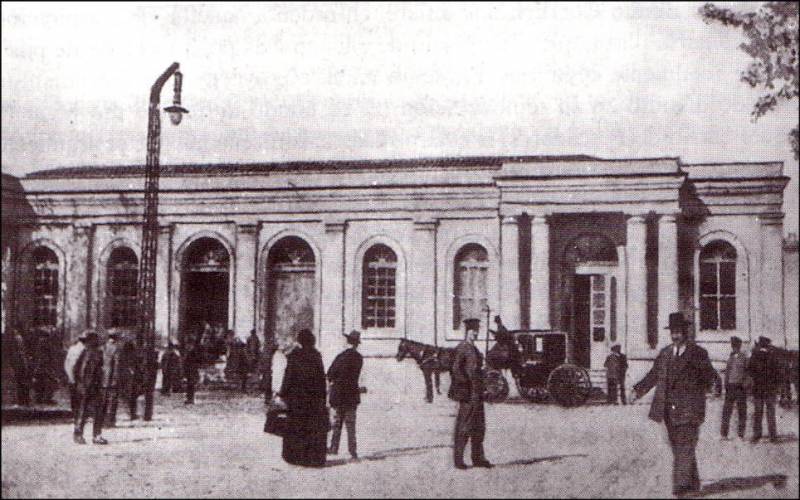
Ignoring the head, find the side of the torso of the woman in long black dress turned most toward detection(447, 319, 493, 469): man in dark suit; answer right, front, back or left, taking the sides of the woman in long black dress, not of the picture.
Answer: right

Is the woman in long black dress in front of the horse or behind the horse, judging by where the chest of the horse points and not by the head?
in front

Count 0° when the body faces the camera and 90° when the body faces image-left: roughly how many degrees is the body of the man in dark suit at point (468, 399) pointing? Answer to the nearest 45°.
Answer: approximately 315°

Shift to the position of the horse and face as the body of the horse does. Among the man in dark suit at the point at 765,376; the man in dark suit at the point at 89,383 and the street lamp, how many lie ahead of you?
2

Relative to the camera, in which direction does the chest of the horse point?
to the viewer's left

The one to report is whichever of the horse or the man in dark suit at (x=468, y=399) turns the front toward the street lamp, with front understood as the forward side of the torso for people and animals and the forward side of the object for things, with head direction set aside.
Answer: the horse
